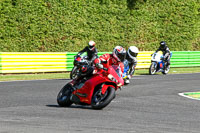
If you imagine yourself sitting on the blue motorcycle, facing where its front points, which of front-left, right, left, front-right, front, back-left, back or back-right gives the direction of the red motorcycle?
front-left

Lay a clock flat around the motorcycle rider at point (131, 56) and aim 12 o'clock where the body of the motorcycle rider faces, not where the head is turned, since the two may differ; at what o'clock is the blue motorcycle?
The blue motorcycle is roughly at 8 o'clock from the motorcycle rider.

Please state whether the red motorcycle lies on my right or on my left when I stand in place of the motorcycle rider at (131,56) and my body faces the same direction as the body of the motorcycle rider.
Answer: on my right

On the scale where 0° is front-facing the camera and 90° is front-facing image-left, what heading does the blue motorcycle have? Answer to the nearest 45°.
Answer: approximately 45°

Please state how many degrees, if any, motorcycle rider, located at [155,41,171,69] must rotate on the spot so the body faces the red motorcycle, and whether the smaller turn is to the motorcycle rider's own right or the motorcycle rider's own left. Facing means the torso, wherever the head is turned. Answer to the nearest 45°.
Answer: approximately 45° to the motorcycle rider's own left

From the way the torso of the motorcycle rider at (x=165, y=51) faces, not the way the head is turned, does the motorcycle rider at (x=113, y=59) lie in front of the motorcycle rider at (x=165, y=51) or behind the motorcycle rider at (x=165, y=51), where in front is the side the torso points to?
in front
